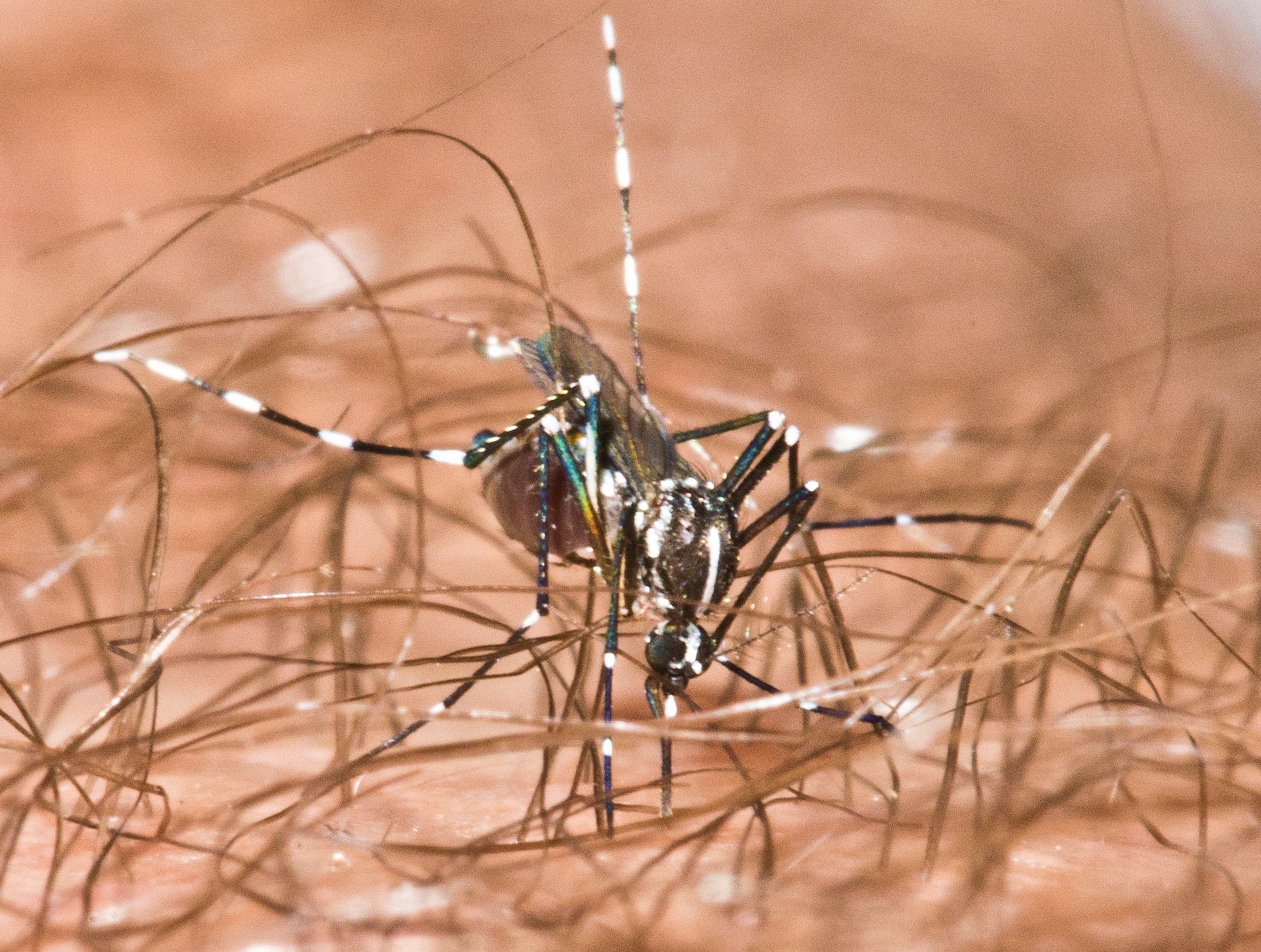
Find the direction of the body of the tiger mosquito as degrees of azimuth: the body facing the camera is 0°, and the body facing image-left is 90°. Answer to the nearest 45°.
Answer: approximately 315°
